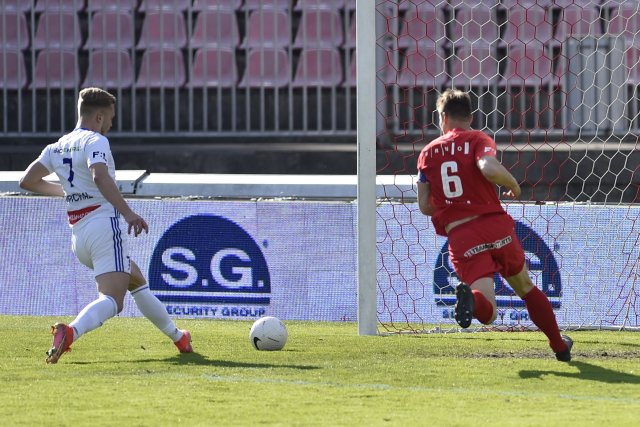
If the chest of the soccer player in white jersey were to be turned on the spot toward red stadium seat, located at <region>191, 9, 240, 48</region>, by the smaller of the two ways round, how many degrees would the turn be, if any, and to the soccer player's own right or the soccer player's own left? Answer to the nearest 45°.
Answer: approximately 45° to the soccer player's own left

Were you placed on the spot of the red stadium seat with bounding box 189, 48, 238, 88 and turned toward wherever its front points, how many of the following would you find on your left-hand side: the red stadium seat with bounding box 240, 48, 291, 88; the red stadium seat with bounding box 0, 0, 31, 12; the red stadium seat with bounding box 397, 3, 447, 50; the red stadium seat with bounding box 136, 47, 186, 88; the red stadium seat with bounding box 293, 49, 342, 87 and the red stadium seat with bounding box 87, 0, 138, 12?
3

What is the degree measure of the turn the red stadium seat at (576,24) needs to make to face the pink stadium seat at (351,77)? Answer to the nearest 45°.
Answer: approximately 90° to its right

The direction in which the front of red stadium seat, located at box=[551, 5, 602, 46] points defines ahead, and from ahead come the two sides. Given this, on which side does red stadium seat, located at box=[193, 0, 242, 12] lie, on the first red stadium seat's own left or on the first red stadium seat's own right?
on the first red stadium seat's own right

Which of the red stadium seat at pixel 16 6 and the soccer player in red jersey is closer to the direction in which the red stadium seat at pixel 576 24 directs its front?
the soccer player in red jersey

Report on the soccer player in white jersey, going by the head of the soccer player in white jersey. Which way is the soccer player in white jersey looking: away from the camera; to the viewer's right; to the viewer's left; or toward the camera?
to the viewer's right

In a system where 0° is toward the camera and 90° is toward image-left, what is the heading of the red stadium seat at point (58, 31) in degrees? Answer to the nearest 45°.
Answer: approximately 0°

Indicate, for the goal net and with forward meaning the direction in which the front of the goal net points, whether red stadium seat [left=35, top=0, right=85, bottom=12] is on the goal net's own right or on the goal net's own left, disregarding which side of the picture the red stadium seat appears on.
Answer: on the goal net's own right

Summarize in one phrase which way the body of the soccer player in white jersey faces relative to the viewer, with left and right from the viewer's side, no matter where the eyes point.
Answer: facing away from the viewer and to the right of the viewer
